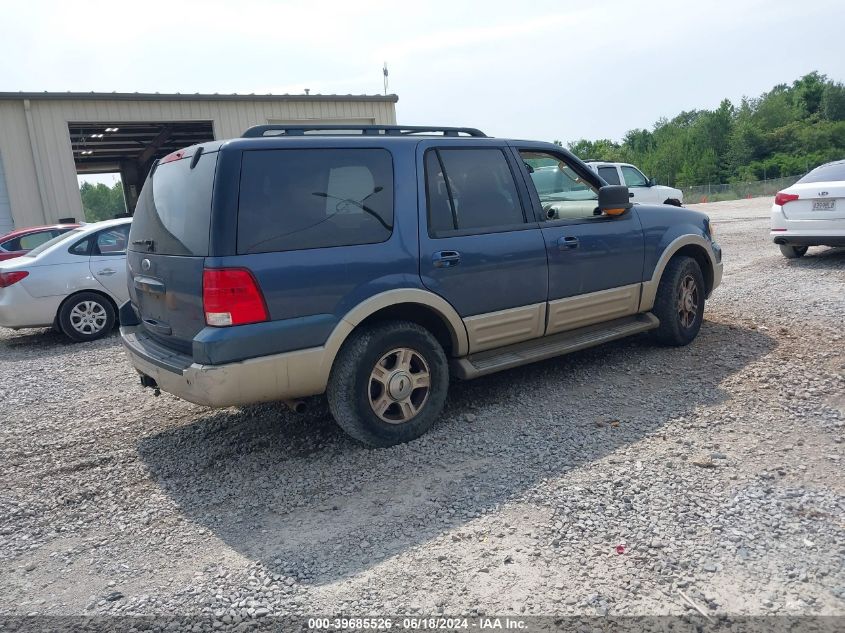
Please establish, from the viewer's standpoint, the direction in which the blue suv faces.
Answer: facing away from the viewer and to the right of the viewer

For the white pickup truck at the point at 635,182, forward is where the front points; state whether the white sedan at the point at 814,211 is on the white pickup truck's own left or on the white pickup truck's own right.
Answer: on the white pickup truck's own right

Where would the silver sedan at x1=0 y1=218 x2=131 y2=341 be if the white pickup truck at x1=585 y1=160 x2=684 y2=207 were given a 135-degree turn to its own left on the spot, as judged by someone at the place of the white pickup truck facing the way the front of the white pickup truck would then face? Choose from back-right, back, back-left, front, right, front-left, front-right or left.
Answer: left

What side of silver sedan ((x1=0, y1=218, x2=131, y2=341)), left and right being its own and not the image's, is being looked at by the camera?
right

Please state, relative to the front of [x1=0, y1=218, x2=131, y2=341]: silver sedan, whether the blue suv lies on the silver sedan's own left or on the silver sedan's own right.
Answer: on the silver sedan's own right

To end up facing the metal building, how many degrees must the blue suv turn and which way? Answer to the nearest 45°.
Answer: approximately 90° to its left

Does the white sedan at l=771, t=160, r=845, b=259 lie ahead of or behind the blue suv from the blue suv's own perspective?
ahead

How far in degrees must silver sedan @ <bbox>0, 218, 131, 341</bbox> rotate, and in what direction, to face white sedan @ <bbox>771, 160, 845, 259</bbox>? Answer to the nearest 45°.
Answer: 0° — it already faces it

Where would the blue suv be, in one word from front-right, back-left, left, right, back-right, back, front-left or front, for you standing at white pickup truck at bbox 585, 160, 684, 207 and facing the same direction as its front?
right

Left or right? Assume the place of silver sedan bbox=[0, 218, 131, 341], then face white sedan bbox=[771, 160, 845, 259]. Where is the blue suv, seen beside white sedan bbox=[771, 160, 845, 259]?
right

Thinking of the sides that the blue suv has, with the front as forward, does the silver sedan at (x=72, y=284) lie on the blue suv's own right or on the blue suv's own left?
on the blue suv's own left

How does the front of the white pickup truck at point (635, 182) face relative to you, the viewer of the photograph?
facing to the right of the viewer

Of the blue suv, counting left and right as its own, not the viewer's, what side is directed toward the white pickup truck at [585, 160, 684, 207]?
front

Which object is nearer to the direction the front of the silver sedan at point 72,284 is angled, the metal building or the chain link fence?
the chain link fence
